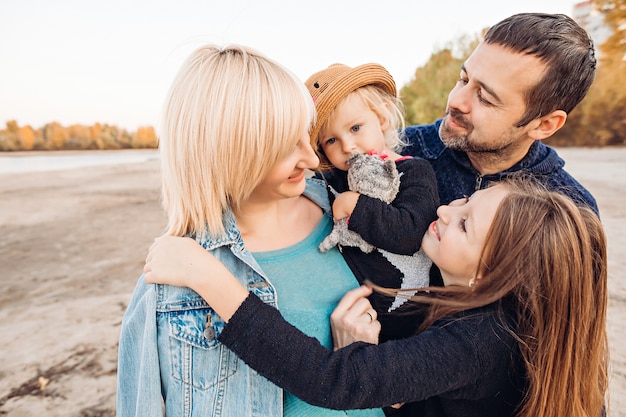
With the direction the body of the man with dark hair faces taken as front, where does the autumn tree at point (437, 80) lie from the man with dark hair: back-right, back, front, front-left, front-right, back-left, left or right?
back-right

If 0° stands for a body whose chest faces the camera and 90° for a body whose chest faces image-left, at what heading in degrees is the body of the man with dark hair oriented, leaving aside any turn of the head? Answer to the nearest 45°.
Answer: approximately 45°

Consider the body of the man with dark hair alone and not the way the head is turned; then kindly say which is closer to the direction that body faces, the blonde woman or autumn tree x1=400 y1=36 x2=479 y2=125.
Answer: the blonde woman

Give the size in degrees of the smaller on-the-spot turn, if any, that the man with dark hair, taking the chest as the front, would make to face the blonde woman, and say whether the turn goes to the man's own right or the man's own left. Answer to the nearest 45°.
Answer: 0° — they already face them

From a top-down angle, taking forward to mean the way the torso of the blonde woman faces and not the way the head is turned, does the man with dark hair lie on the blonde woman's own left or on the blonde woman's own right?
on the blonde woman's own left

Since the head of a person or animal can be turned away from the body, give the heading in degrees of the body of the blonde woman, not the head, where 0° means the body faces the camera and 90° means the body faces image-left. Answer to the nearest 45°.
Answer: approximately 315°
